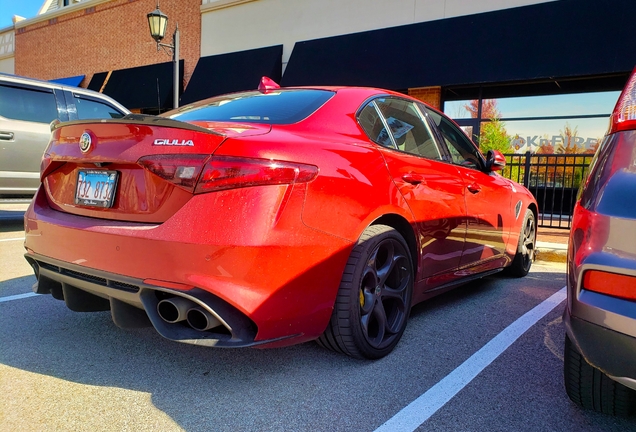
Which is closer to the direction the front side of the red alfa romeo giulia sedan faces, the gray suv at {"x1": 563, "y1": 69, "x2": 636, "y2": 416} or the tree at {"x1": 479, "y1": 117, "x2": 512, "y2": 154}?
the tree

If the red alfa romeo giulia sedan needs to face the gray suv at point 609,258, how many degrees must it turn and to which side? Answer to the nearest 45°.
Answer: approximately 90° to its right

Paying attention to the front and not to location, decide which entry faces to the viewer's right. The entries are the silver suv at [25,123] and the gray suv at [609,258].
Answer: the silver suv

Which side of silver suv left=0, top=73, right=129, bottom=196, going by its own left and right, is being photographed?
right

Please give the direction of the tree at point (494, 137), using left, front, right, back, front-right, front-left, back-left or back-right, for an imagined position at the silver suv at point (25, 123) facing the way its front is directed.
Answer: front

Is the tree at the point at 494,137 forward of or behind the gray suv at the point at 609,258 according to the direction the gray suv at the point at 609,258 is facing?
forward

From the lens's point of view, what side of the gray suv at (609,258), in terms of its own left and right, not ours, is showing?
back

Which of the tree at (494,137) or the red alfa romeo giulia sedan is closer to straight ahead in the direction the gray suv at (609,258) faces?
the tree

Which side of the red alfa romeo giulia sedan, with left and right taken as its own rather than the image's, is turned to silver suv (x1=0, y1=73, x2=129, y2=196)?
left

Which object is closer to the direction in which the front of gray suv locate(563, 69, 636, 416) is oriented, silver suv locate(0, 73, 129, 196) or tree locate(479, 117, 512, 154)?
the tree

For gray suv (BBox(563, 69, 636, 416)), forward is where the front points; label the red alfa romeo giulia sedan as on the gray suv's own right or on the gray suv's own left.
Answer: on the gray suv's own left

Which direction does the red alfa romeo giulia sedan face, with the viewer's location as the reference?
facing away from the viewer and to the right of the viewer

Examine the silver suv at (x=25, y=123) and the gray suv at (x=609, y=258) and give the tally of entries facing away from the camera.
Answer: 1

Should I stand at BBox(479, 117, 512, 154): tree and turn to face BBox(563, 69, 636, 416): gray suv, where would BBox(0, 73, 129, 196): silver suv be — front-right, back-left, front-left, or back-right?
front-right
